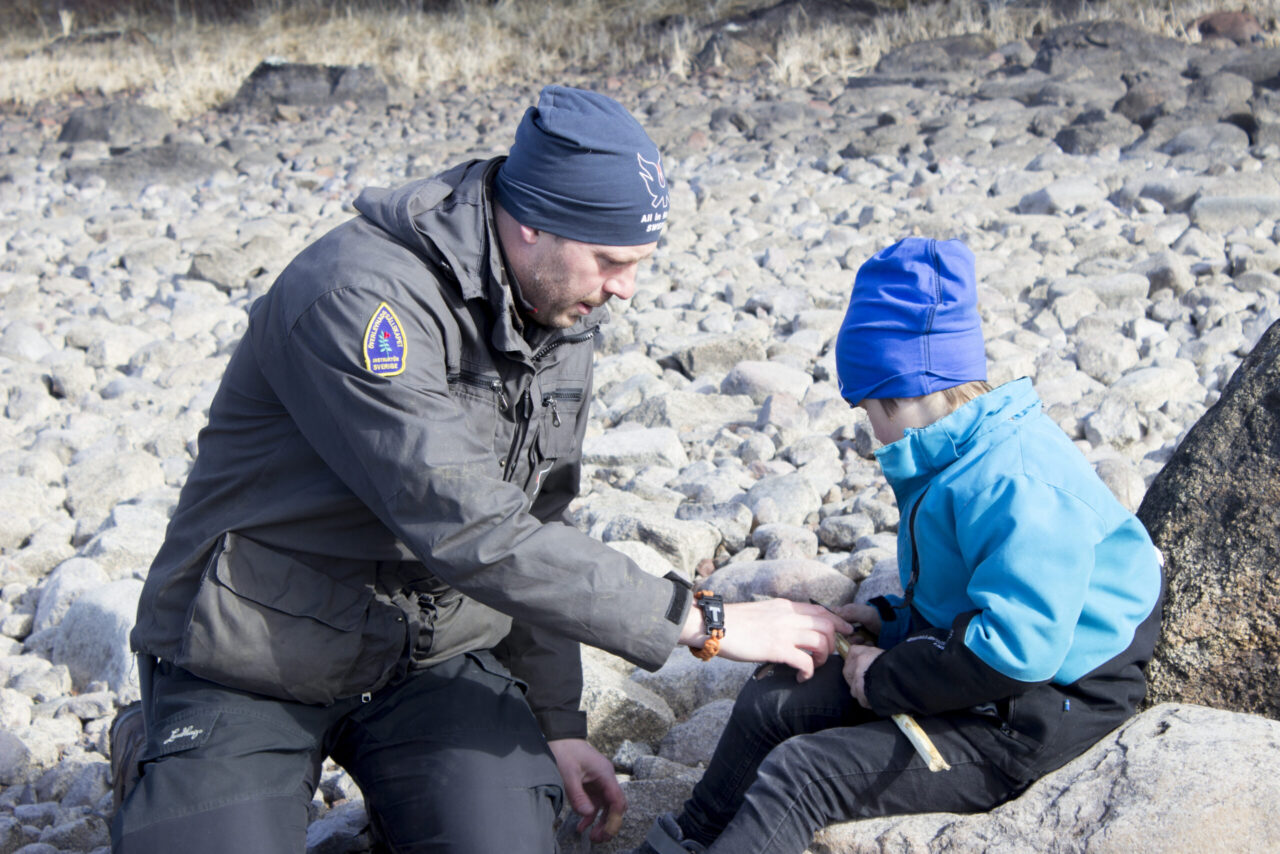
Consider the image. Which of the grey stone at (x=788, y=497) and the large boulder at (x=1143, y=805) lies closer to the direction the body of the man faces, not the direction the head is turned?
the large boulder

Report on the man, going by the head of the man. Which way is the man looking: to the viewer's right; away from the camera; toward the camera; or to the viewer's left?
to the viewer's right

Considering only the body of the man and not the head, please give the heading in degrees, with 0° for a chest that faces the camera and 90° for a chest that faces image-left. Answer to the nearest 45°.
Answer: approximately 315°

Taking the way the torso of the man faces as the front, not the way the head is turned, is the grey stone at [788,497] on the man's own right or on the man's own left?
on the man's own left

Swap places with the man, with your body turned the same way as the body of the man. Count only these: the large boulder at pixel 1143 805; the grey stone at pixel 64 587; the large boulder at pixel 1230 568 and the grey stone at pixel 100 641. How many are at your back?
2

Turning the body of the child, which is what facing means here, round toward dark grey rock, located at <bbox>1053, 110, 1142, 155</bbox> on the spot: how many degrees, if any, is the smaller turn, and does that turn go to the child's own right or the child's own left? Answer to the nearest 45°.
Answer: approximately 90° to the child's own right

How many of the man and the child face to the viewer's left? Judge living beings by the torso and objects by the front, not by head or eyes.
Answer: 1

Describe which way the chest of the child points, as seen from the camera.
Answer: to the viewer's left

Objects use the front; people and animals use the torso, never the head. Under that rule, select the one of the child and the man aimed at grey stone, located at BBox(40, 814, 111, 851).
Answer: the child

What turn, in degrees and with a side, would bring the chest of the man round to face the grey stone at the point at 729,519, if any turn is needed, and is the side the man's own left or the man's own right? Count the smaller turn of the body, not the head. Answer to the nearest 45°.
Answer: approximately 90° to the man's own left

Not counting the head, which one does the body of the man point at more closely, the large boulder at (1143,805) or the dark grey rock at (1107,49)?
the large boulder

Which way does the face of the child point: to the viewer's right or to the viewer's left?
to the viewer's left

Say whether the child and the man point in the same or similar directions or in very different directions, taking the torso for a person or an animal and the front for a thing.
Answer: very different directions

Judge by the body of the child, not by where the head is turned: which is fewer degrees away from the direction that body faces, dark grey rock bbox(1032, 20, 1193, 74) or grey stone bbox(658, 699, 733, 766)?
the grey stone

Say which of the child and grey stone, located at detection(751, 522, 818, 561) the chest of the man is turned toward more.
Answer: the child

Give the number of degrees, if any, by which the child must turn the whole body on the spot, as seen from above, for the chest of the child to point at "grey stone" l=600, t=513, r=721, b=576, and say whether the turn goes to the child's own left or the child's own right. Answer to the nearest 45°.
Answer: approximately 45° to the child's own right

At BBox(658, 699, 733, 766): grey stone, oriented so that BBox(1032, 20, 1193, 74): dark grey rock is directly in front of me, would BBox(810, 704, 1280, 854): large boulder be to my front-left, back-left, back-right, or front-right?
back-right
